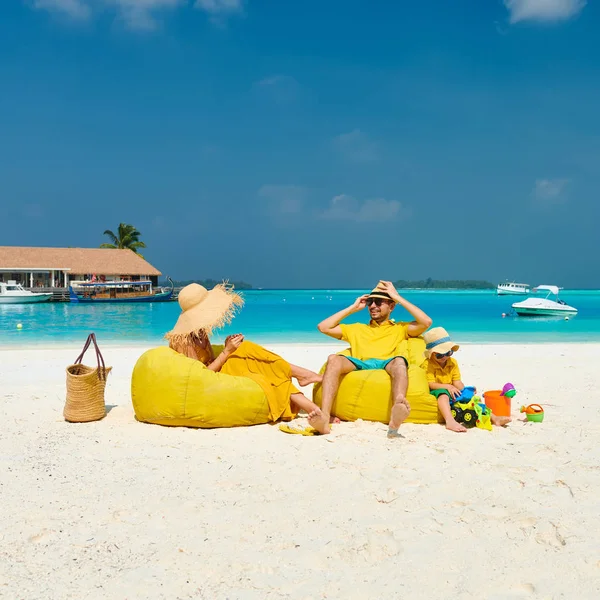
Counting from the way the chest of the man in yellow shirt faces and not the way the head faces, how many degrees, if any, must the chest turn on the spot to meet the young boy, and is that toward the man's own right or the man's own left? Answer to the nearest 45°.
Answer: approximately 90° to the man's own left

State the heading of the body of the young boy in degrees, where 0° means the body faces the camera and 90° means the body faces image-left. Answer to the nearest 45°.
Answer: approximately 315°

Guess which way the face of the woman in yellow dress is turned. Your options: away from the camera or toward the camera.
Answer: away from the camera

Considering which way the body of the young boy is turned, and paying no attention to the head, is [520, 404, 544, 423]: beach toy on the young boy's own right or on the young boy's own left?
on the young boy's own left

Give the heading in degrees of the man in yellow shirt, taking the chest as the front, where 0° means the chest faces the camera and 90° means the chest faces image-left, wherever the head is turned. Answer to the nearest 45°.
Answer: approximately 0°

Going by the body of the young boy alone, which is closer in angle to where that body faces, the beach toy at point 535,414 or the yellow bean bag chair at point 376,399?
the beach toy

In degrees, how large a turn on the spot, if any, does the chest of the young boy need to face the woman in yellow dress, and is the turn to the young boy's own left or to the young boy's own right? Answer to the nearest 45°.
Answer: approximately 135° to the young boy's own right
